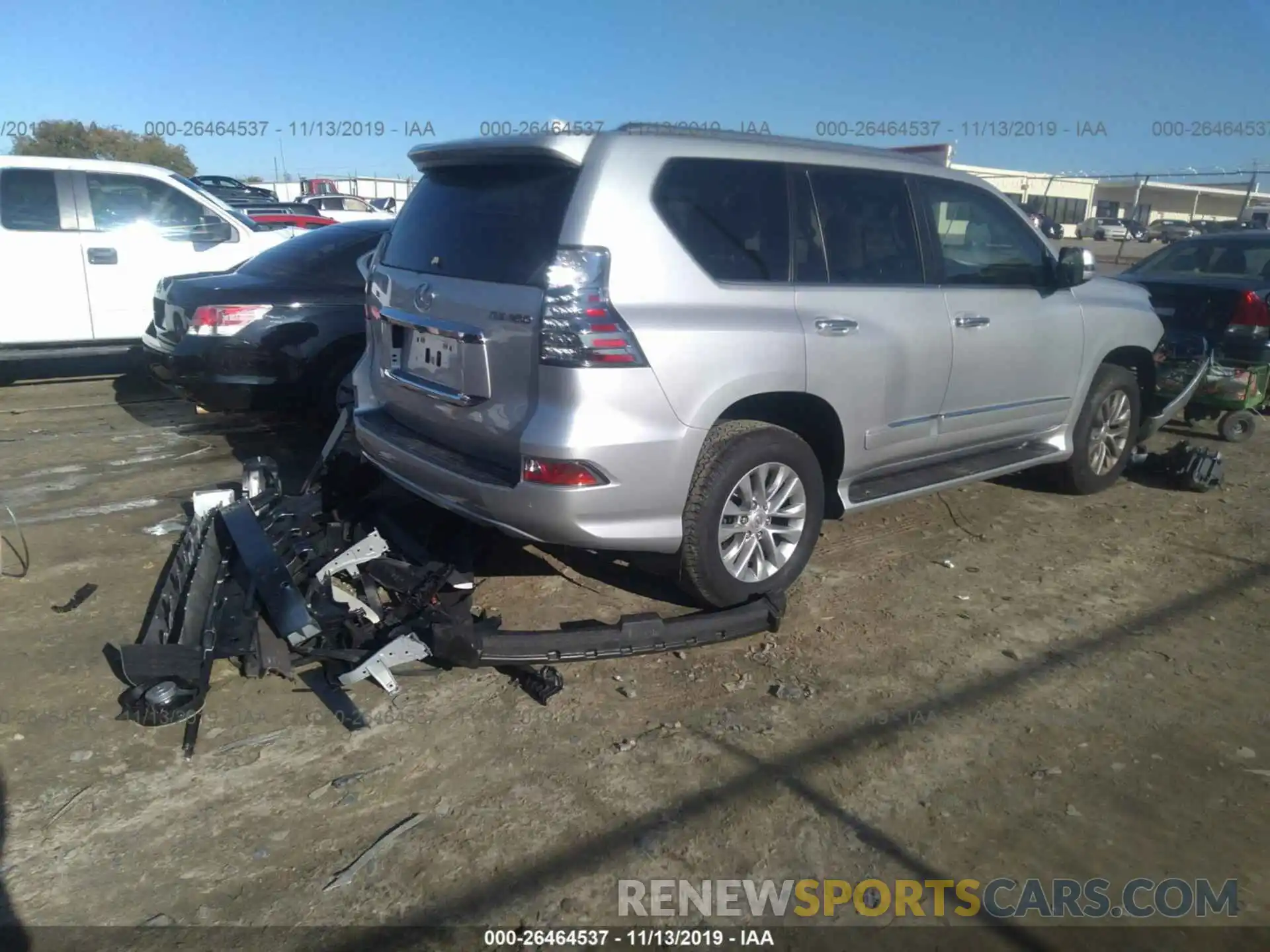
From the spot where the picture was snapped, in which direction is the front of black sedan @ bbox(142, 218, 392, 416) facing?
facing away from the viewer and to the right of the viewer

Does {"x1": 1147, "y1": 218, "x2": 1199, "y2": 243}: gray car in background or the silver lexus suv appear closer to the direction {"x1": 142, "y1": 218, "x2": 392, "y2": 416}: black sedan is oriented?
the gray car in background

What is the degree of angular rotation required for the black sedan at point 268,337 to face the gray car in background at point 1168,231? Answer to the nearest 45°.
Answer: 0° — it already faces it

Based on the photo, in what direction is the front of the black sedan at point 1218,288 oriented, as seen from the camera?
facing away from the viewer and to the right of the viewer

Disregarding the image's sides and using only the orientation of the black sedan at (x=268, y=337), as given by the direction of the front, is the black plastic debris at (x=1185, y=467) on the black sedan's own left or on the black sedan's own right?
on the black sedan's own right

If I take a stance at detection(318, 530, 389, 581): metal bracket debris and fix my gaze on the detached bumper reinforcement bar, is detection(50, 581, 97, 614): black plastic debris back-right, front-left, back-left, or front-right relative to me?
back-right

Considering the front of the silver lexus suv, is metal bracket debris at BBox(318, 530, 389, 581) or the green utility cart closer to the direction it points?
the green utility cart

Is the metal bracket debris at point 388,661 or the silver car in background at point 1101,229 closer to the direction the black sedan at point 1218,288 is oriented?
the silver car in background

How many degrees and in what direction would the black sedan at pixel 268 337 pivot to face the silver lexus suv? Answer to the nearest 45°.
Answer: approximately 90° to its right

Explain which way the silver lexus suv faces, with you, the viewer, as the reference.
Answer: facing away from the viewer and to the right of the viewer
